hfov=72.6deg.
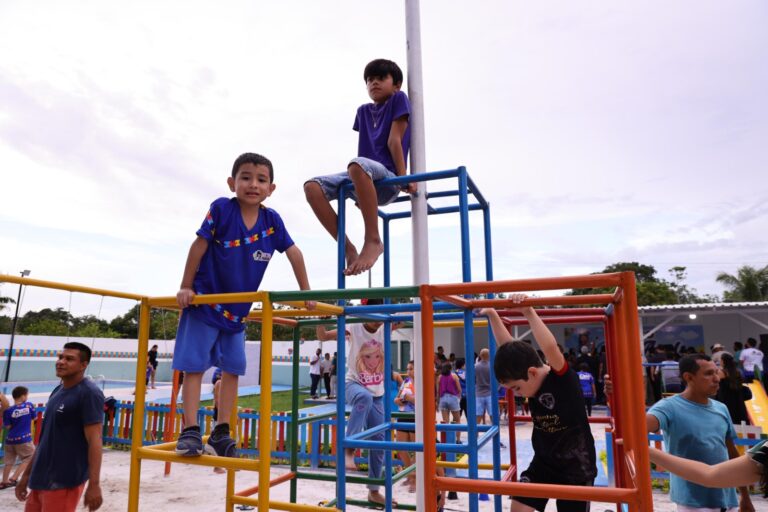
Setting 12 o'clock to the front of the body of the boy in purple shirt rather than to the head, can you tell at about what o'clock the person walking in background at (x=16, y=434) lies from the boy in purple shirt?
The person walking in background is roughly at 3 o'clock from the boy in purple shirt.

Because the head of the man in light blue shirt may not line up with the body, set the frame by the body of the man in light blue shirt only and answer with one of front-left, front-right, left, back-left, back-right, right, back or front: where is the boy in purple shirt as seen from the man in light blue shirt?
right

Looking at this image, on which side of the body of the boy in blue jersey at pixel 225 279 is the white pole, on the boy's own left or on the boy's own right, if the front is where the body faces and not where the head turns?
on the boy's own left

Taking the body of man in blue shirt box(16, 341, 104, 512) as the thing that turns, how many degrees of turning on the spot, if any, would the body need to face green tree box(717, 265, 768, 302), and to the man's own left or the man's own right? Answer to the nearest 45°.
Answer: approximately 135° to the man's own left

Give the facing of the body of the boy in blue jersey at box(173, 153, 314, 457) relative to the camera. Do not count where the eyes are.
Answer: toward the camera

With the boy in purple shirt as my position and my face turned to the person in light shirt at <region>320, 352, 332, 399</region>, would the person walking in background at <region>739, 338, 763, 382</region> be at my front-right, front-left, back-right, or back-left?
front-right

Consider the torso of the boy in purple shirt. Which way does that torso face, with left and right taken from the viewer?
facing the viewer and to the left of the viewer

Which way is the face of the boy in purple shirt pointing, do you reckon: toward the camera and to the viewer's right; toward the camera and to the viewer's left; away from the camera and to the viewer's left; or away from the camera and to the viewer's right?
toward the camera and to the viewer's left

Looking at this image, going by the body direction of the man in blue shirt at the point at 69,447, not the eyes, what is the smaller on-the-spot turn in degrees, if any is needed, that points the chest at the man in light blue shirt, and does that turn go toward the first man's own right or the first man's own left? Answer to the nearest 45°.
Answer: approximately 90° to the first man's own left

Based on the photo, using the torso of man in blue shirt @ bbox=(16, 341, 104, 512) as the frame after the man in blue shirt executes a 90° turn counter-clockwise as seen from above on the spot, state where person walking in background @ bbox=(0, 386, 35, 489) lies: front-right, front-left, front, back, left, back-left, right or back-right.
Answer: back-left
